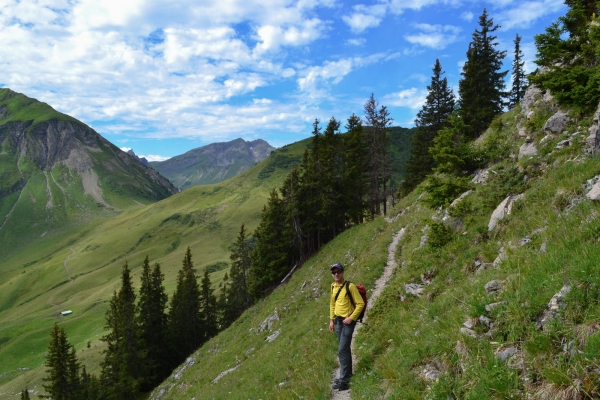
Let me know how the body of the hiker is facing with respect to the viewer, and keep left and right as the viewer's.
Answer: facing the viewer and to the left of the viewer

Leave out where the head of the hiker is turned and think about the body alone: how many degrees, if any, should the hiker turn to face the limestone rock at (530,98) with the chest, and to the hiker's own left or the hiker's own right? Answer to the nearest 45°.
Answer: approximately 180°

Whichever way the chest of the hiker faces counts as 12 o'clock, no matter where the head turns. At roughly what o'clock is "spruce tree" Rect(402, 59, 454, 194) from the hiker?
The spruce tree is roughly at 5 o'clock from the hiker.

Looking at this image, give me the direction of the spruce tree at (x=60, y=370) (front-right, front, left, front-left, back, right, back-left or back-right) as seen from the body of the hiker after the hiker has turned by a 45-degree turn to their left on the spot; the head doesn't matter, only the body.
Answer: back-right

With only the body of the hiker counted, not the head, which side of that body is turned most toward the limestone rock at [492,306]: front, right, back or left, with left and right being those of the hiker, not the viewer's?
left

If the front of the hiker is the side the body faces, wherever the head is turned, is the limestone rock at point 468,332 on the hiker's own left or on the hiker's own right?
on the hiker's own left

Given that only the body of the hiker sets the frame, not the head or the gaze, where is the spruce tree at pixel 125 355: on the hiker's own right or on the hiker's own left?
on the hiker's own right

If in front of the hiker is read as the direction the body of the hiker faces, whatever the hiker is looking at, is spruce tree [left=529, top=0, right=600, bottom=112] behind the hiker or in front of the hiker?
behind

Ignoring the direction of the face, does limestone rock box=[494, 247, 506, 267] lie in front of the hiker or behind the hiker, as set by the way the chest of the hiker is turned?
behind

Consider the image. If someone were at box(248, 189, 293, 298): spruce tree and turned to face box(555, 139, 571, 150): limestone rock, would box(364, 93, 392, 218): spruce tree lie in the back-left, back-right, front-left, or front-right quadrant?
front-left

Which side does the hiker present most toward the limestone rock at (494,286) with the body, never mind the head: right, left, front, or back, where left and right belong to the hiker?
left
